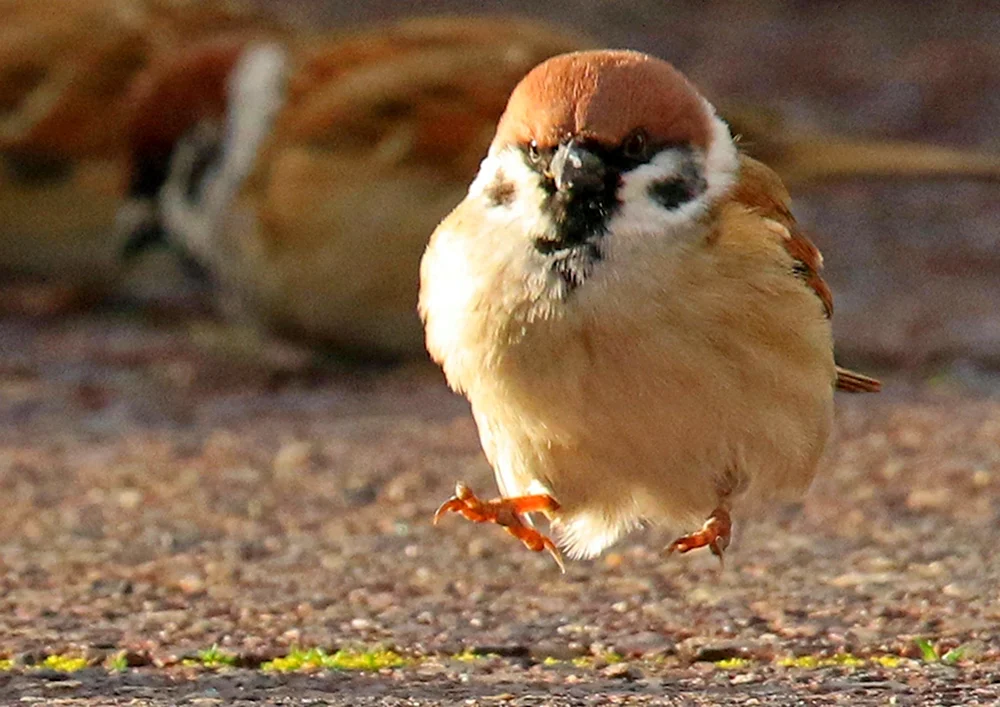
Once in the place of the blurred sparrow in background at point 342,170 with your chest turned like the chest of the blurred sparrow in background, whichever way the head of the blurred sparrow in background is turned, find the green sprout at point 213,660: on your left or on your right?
on your left

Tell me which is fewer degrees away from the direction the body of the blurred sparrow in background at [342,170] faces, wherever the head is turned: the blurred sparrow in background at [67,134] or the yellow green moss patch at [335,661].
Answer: the blurred sparrow in background

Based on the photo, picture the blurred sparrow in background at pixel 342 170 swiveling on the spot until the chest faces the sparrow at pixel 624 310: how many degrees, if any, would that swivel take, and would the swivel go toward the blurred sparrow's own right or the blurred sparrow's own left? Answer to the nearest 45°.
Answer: approximately 90° to the blurred sparrow's own left

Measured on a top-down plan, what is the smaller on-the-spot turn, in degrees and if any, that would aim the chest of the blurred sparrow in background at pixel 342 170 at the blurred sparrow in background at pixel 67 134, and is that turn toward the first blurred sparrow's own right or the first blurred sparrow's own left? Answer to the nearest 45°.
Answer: approximately 45° to the first blurred sparrow's own right

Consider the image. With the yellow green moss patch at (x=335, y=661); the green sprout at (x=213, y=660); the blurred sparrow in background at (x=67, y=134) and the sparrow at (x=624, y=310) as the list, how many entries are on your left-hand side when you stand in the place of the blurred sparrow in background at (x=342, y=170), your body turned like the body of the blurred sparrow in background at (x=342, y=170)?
3

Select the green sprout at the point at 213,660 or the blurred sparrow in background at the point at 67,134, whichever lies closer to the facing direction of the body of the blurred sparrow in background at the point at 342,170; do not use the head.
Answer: the blurred sparrow in background

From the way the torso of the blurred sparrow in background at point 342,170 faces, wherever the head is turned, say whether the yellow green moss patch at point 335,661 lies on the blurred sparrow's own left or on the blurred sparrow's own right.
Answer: on the blurred sparrow's own left

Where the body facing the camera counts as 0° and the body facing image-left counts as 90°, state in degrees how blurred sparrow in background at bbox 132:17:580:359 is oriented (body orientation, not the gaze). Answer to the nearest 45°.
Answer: approximately 90°
